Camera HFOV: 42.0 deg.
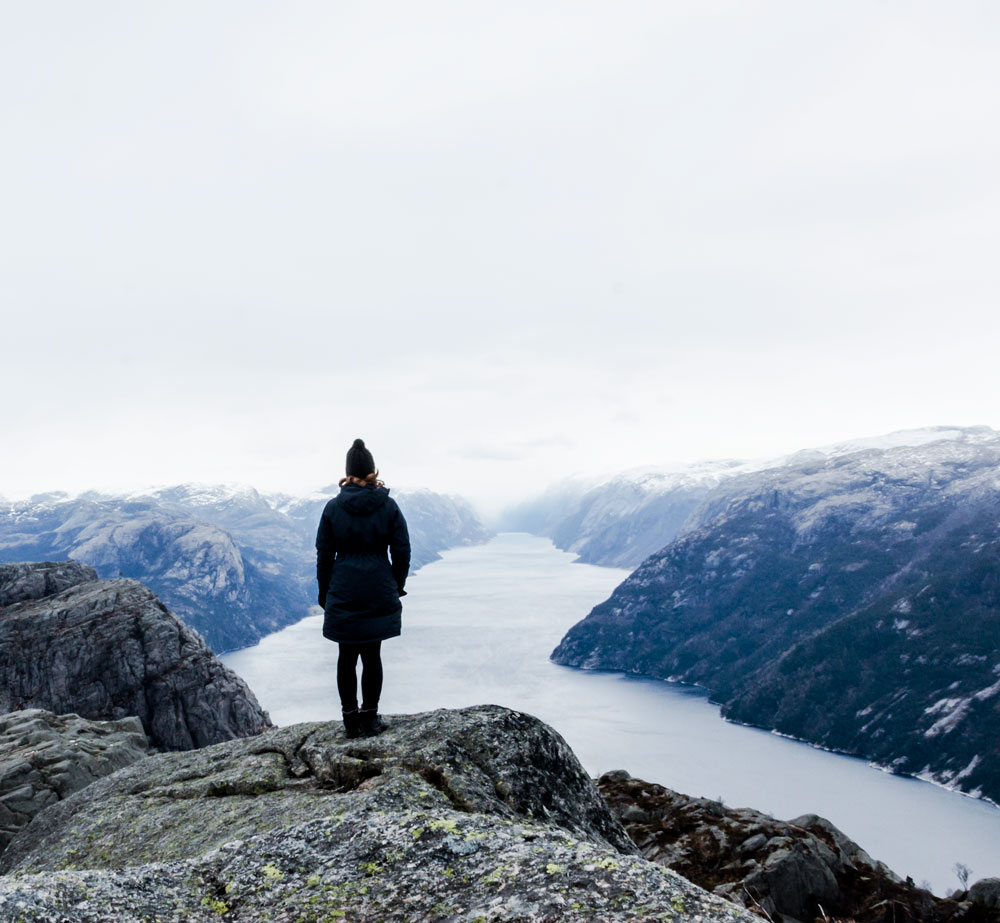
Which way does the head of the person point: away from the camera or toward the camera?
away from the camera

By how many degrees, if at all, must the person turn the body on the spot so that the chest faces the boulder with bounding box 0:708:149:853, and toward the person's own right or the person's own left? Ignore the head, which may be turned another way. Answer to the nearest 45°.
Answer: approximately 45° to the person's own left

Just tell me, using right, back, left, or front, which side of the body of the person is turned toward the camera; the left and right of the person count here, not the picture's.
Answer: back

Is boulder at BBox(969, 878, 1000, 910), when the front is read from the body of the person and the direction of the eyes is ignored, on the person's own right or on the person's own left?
on the person's own right
